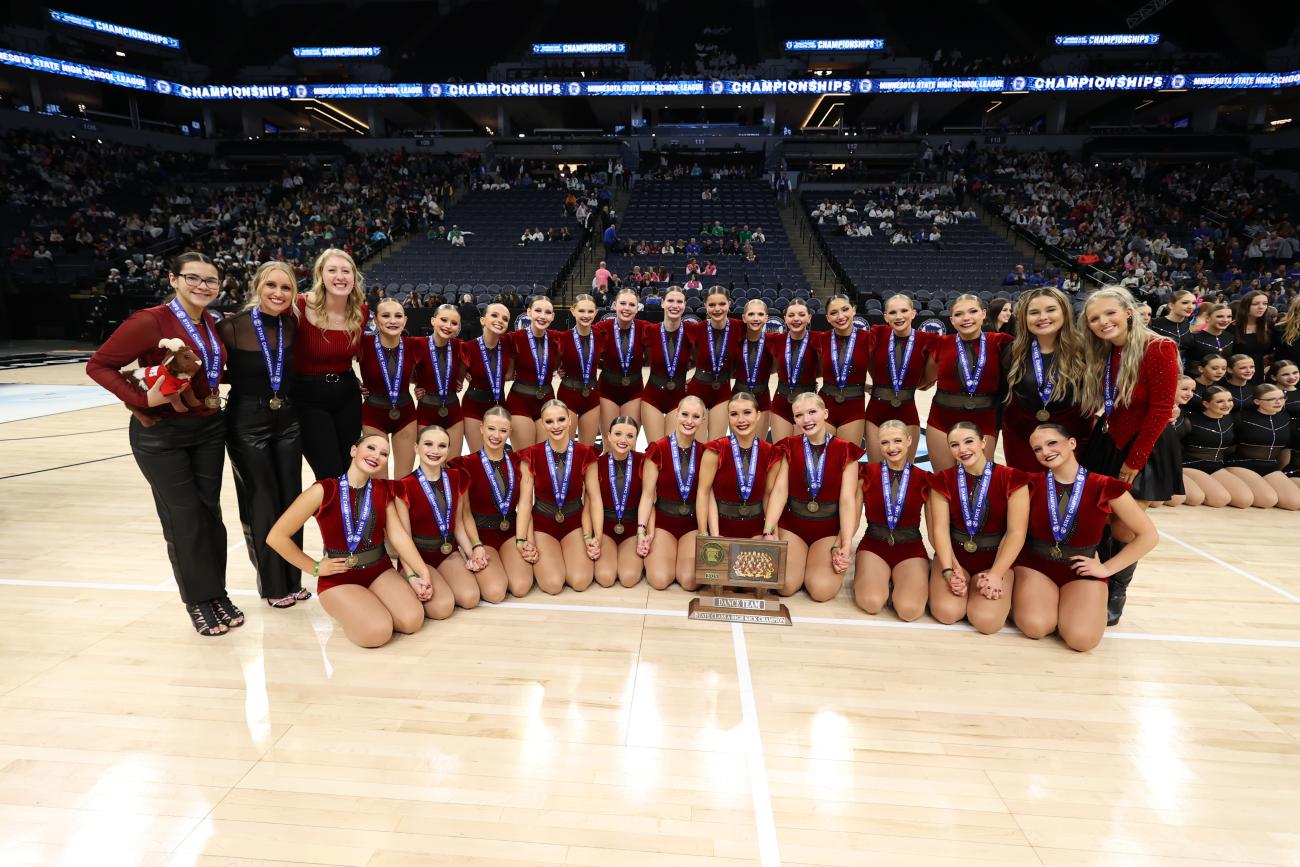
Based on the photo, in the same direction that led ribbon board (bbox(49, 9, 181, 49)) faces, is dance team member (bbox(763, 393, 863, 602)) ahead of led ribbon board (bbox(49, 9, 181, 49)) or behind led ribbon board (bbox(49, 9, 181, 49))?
ahead

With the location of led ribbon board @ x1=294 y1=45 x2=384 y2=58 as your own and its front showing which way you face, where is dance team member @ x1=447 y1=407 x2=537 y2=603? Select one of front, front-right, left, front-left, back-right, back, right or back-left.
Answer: front

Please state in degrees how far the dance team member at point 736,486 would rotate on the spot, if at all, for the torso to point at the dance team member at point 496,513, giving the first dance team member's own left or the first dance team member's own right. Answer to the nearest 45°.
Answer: approximately 90° to the first dance team member's own right

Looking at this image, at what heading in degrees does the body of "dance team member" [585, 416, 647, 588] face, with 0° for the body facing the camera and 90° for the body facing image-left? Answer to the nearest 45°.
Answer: approximately 0°

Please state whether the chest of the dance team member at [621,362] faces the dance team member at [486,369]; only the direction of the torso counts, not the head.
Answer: no

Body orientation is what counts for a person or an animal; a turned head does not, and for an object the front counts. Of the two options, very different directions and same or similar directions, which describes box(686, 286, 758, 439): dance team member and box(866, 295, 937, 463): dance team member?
same or similar directions

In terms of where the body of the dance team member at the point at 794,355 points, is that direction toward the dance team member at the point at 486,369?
no

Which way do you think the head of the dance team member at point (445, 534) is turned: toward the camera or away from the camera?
toward the camera

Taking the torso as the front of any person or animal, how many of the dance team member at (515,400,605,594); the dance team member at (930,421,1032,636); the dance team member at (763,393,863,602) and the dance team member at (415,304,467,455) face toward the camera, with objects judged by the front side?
4

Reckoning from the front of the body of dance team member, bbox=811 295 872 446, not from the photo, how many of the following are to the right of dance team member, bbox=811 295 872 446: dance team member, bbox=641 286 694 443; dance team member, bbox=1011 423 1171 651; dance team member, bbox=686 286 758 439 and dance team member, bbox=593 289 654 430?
3

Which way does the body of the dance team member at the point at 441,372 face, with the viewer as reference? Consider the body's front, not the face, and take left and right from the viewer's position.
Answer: facing the viewer

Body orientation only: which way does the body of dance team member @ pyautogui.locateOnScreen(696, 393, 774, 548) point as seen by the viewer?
toward the camera

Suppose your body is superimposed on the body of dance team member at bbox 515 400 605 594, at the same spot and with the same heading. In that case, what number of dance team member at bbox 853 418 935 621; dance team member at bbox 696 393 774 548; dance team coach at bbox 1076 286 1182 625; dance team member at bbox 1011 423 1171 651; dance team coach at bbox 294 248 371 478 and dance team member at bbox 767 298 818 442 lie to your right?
1

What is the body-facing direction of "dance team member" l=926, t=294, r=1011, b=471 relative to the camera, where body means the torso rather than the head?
toward the camera

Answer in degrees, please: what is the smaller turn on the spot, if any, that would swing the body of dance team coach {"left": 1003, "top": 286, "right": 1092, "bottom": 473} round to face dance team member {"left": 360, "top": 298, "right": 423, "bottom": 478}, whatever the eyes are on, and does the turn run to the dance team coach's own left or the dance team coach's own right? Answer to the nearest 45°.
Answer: approximately 90° to the dance team coach's own right

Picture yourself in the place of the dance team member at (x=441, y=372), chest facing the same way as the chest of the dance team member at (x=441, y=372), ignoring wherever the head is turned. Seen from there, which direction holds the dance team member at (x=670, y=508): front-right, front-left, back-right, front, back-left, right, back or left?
front-left

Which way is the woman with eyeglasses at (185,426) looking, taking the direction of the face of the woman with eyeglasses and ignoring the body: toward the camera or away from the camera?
toward the camera
